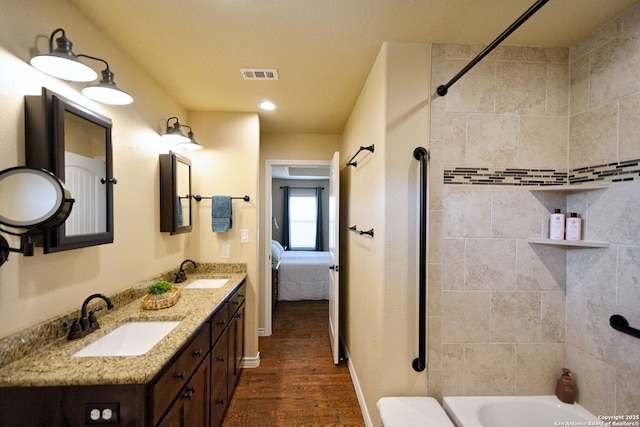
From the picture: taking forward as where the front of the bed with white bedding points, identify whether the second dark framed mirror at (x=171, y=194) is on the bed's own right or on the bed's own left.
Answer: on the bed's own right

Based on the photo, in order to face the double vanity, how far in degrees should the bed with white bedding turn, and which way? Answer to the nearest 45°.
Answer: approximately 90° to its right

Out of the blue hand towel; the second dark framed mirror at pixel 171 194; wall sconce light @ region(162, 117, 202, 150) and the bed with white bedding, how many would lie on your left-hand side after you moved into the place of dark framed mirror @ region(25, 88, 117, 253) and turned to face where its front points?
4

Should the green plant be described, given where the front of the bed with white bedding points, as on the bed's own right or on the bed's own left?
on the bed's own right

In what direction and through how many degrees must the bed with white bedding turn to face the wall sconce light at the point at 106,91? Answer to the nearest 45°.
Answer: approximately 90° to its right

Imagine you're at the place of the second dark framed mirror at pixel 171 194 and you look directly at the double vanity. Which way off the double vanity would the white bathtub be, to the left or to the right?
left

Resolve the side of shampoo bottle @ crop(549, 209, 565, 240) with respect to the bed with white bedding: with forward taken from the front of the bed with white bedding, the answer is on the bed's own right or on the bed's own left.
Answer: on the bed's own right

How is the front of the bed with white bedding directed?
to the viewer's right

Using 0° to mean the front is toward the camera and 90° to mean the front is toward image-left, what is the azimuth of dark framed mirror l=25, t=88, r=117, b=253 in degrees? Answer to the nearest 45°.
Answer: approximately 315°

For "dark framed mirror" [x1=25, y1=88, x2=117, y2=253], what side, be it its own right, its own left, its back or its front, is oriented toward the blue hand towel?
left
